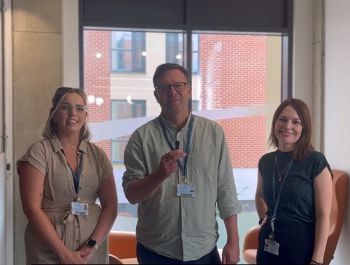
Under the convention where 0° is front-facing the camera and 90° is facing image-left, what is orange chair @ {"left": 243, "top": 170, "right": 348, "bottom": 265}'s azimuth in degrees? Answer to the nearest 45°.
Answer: approximately 45°

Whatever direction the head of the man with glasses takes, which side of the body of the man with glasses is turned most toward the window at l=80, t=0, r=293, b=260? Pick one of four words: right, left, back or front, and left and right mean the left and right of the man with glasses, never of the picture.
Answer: back

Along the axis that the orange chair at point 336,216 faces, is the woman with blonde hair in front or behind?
in front

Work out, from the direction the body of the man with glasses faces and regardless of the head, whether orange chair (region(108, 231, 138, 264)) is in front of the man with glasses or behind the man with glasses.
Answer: behind

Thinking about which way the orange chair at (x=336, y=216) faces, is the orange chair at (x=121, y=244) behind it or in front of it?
in front

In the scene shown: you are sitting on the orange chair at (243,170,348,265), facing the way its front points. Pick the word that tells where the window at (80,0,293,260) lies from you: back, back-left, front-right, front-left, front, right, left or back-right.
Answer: right

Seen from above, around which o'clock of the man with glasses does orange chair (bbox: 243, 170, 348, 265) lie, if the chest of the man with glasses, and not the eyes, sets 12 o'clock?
The orange chair is roughly at 7 o'clock from the man with glasses.

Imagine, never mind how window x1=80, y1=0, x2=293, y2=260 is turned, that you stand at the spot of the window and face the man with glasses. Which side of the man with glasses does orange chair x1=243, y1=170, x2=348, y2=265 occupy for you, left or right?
left

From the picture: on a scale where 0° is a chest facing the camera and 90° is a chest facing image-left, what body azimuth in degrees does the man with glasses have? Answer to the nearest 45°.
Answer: approximately 0°
